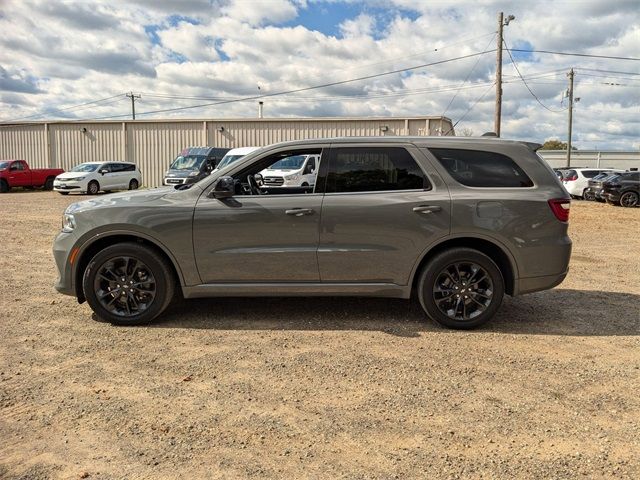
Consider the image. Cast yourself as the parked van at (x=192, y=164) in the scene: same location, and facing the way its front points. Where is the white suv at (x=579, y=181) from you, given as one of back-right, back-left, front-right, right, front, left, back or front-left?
back-left

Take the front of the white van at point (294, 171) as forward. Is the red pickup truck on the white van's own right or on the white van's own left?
on the white van's own right

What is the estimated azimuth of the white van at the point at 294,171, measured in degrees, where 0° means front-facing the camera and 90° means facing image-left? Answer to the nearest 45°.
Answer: approximately 45°

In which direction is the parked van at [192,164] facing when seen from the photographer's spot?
facing the viewer and to the left of the viewer

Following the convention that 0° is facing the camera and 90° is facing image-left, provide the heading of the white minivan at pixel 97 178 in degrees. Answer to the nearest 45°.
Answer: approximately 45°

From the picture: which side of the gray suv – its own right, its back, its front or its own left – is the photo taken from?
left

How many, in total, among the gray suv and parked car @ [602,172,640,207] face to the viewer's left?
1

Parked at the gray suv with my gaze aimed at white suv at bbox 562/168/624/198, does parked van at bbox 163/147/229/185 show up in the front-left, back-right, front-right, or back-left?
front-left

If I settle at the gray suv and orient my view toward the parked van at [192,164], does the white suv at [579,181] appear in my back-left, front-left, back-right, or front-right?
front-right

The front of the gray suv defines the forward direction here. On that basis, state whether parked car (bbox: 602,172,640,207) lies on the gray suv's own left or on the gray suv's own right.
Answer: on the gray suv's own right

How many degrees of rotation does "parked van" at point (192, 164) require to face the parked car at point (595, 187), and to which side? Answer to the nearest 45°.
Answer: approximately 135° to its left
